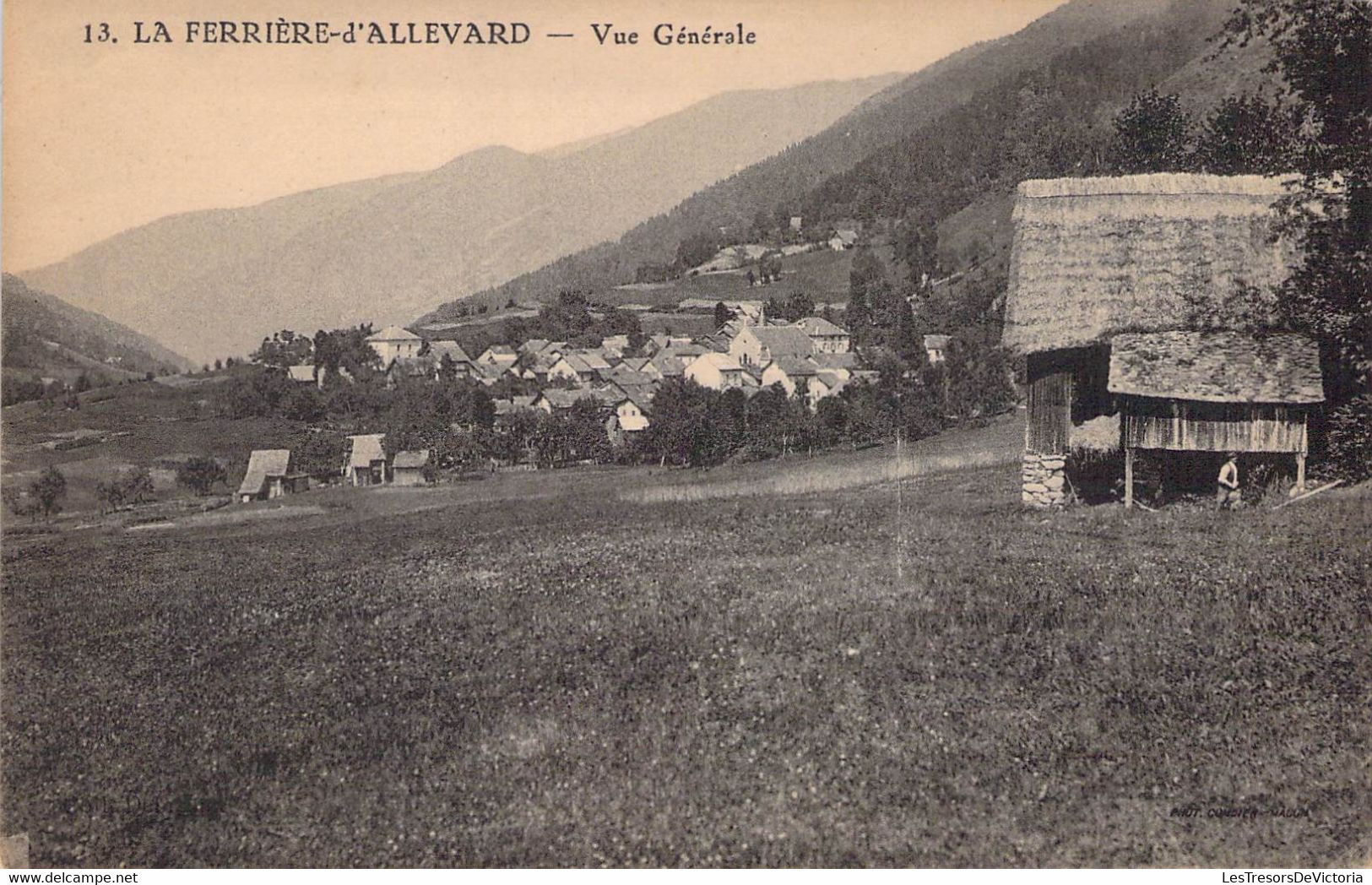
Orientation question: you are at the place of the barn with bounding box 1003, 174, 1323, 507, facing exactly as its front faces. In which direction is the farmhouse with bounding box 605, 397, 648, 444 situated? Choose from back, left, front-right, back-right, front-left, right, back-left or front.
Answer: back-right

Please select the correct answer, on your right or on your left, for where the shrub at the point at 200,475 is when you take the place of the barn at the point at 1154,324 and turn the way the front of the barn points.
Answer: on your right

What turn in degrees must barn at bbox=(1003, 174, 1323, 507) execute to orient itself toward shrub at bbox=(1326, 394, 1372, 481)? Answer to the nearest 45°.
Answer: approximately 90° to its left

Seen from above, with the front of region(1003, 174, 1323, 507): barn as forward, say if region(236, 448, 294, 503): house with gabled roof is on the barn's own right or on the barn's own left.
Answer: on the barn's own right

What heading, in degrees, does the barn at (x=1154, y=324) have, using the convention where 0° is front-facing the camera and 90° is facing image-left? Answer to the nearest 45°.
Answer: approximately 0°

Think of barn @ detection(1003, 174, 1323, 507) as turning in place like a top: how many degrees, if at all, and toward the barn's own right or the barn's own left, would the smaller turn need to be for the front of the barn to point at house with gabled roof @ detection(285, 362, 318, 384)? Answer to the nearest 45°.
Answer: approximately 90° to the barn's own right
